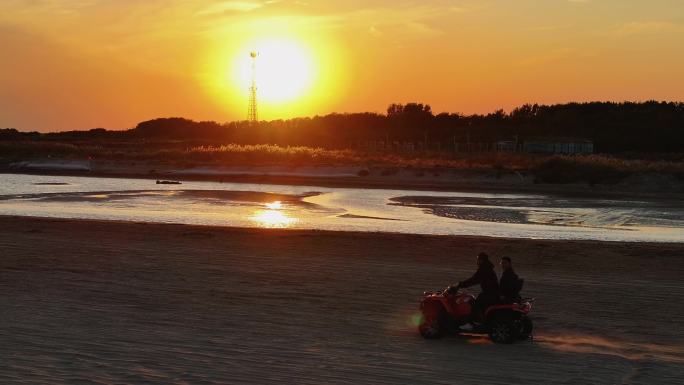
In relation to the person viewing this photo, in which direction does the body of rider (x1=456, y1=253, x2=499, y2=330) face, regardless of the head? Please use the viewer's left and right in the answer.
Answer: facing to the left of the viewer
